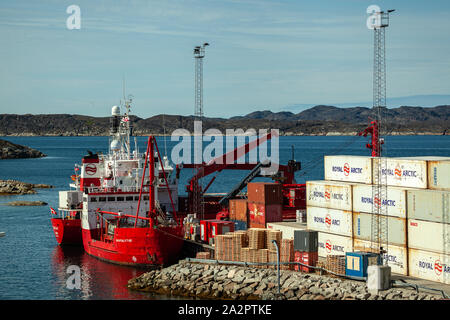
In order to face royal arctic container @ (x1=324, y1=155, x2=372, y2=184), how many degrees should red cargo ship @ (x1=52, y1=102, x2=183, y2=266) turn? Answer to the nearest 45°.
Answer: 0° — it already faces it

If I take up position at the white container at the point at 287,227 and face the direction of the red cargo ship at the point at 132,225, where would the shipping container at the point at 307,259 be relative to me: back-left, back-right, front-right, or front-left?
back-left

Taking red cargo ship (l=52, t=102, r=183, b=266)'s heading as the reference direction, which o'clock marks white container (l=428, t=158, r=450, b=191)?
The white container is roughly at 12 o'clock from the red cargo ship.

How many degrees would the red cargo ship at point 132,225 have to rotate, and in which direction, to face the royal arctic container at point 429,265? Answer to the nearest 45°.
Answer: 0° — it already faces it
